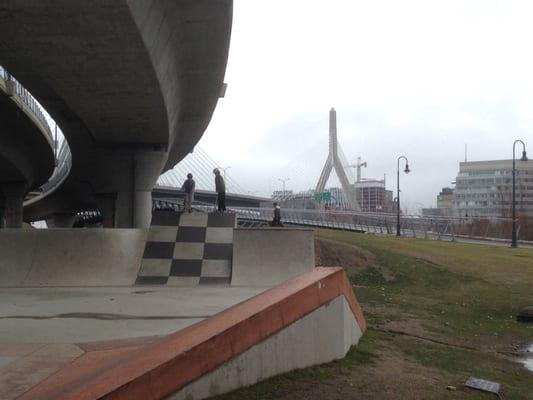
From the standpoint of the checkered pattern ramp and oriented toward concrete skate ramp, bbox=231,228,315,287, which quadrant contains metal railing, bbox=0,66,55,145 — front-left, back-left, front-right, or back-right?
back-left

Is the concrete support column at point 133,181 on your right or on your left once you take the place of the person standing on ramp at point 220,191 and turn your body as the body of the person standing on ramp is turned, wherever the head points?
on your right

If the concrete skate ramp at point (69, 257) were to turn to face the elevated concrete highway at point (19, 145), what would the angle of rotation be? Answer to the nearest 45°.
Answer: approximately 180°

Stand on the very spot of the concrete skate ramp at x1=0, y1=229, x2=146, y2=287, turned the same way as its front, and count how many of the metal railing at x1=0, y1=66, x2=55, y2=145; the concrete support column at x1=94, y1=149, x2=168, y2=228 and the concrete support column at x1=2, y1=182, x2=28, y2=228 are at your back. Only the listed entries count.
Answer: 3

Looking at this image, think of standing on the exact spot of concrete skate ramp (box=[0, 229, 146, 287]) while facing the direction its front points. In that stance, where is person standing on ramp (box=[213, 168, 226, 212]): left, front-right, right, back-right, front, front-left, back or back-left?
back-left

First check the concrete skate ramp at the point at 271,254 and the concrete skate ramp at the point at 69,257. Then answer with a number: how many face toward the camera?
2

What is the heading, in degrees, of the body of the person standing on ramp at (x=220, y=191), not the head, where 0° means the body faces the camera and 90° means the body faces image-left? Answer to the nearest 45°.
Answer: approximately 90°

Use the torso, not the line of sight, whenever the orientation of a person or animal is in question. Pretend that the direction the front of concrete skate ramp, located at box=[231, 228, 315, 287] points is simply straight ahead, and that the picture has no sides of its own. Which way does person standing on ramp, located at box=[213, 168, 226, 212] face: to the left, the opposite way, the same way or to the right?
to the right

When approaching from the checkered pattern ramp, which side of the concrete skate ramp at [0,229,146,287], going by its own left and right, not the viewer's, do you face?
left

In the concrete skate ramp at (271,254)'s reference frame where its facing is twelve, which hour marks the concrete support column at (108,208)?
The concrete support column is roughly at 5 o'clock from the concrete skate ramp.
